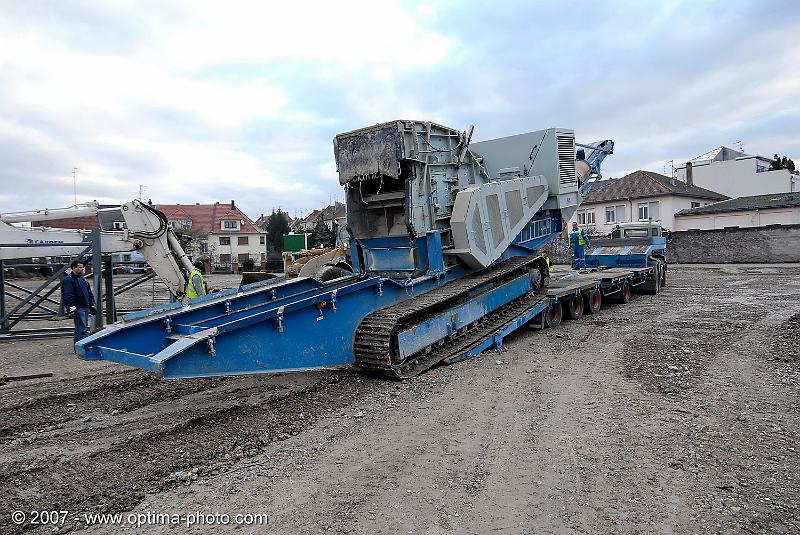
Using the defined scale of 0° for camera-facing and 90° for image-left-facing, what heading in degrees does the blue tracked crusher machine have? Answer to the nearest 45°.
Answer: approximately 45°

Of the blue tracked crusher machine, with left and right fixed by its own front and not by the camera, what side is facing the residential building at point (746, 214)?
back

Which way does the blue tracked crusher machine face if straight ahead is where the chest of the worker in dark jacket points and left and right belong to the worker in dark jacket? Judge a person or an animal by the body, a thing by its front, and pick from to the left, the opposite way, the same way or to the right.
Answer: to the right

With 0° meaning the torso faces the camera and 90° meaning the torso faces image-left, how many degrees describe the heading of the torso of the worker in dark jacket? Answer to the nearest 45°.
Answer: approximately 315°

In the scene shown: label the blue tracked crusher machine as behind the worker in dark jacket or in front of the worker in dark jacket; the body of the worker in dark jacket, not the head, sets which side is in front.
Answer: in front

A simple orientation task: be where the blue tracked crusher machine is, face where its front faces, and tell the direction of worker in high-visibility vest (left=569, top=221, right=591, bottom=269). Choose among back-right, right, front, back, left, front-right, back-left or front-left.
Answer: back

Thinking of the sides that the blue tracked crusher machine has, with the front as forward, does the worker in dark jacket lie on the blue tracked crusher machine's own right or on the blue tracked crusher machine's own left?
on the blue tracked crusher machine's own right

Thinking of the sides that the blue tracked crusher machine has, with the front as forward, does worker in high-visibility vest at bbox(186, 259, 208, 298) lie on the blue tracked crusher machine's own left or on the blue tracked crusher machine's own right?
on the blue tracked crusher machine's own right

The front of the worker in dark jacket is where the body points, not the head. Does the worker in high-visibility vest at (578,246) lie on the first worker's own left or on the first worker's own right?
on the first worker's own left

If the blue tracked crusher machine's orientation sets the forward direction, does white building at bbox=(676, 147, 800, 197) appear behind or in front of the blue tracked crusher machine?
behind

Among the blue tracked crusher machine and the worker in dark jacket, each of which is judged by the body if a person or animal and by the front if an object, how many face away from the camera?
0
